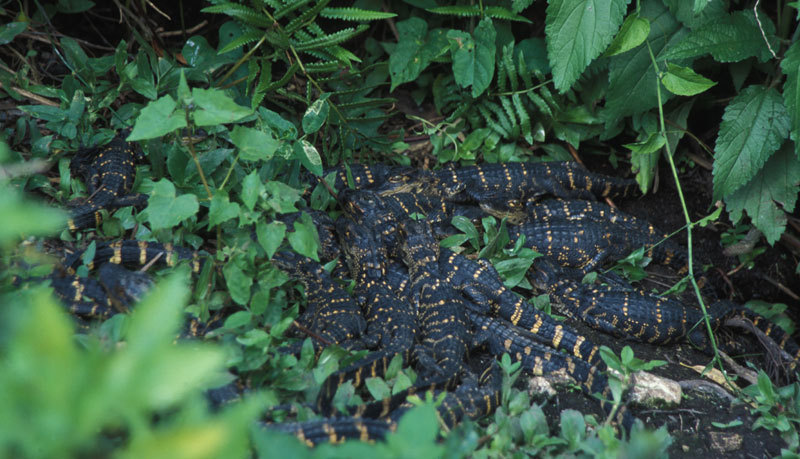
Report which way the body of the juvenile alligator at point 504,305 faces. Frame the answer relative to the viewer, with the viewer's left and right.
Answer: facing away from the viewer and to the left of the viewer

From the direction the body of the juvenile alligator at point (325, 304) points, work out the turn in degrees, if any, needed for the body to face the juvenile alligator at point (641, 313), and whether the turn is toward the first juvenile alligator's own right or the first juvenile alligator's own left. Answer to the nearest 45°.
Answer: approximately 135° to the first juvenile alligator's own right

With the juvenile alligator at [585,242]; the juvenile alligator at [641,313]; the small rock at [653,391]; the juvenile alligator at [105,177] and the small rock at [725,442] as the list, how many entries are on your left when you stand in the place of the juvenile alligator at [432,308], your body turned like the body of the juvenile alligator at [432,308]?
1

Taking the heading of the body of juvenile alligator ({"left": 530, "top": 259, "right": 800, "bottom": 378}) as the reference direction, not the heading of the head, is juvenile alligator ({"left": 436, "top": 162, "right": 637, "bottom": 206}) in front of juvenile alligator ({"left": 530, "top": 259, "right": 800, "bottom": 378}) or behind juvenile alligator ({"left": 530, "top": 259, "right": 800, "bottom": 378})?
in front

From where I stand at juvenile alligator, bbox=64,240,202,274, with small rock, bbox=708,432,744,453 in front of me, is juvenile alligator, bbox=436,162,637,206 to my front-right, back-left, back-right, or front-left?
front-left

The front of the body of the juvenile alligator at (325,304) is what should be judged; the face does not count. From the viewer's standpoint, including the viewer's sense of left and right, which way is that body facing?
facing away from the viewer and to the left of the viewer
